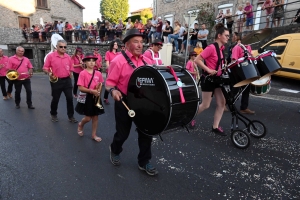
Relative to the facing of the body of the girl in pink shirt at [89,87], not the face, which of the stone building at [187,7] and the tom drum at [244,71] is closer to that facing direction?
the tom drum

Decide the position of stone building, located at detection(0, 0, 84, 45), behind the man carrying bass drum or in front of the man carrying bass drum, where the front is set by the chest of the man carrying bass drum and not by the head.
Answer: behind

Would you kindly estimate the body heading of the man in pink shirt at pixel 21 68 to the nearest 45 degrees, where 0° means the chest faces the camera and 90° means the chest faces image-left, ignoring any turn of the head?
approximately 0°

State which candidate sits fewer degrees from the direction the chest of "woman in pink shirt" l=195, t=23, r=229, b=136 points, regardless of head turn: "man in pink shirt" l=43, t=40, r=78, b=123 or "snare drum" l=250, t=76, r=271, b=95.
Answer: the snare drum
